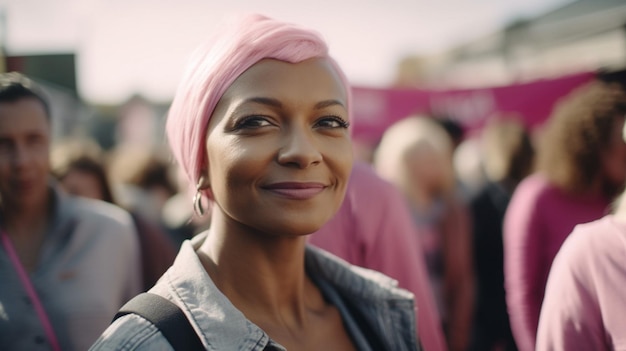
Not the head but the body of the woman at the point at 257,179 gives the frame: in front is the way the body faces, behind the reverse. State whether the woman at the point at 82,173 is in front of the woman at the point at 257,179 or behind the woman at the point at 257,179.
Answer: behind

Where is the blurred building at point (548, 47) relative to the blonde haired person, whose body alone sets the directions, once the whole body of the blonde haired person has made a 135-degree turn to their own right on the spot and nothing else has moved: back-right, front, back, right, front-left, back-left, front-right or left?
right

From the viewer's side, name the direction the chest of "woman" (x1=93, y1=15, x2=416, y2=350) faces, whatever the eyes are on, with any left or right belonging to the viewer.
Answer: facing the viewer and to the right of the viewer

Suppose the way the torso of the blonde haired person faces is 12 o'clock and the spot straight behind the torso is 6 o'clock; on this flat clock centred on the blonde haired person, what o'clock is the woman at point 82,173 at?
The woman is roughly at 4 o'clock from the blonde haired person.

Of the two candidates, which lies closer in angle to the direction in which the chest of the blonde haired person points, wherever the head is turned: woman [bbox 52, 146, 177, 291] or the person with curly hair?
the person with curly hair

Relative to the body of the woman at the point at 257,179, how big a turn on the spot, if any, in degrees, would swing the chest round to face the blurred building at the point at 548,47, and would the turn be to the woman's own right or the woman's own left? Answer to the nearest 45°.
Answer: approximately 90° to the woman's own left

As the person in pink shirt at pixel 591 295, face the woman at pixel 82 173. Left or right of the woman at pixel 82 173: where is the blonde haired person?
right

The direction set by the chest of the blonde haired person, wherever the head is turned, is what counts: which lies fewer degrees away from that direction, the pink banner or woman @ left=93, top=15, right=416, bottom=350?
the woman

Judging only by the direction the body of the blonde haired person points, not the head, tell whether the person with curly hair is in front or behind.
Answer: in front

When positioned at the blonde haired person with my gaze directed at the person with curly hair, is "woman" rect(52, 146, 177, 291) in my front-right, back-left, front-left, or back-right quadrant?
back-right

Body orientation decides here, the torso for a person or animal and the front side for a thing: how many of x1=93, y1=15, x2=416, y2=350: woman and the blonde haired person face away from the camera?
0

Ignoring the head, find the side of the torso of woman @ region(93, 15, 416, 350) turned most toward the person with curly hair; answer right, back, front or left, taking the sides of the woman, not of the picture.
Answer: left
